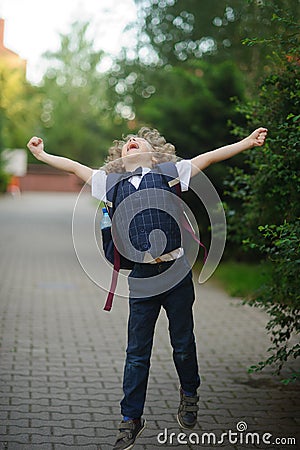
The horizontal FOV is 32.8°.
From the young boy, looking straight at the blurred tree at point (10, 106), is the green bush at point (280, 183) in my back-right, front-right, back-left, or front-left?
front-right

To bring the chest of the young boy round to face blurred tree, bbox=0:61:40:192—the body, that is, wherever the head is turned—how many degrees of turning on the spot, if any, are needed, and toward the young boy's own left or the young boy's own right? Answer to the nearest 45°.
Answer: approximately 180°

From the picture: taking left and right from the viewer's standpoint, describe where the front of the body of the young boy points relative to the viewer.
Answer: facing the viewer

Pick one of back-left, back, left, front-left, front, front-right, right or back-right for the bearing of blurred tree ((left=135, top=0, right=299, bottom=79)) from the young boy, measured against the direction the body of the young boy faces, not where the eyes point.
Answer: back

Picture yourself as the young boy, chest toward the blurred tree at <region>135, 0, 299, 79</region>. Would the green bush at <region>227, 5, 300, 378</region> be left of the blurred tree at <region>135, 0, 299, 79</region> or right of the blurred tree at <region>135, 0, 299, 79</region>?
right
